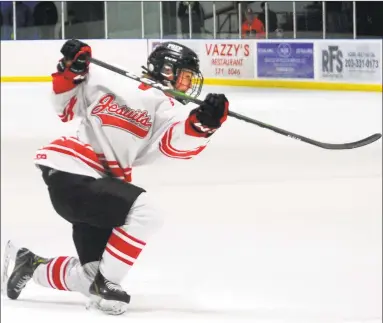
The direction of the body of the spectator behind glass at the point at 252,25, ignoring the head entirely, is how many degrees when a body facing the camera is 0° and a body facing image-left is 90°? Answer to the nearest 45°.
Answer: approximately 0°

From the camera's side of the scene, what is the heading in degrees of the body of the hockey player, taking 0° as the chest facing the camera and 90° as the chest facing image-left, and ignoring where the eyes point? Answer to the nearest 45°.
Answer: approximately 315°
